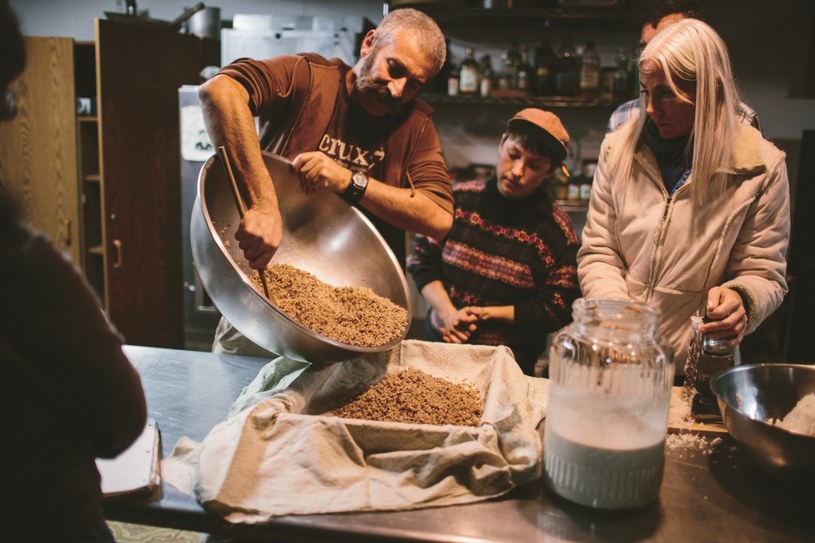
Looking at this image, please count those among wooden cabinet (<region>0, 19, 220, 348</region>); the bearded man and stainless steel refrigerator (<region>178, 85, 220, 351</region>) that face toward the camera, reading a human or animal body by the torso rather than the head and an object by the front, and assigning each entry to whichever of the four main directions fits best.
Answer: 3

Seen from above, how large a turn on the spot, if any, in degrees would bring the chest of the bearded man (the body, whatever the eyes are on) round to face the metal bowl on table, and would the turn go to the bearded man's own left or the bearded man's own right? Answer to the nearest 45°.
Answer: approximately 45° to the bearded man's own left

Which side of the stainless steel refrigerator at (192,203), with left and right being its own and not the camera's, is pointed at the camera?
front

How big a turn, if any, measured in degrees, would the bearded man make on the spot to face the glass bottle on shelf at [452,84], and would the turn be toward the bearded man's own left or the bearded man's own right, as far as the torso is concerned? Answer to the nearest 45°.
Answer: approximately 180°

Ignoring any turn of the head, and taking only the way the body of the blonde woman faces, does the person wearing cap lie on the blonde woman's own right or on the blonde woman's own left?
on the blonde woman's own right

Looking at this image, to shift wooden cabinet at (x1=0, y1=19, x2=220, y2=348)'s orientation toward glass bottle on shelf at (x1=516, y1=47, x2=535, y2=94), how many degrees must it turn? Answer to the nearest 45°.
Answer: approximately 90° to its left

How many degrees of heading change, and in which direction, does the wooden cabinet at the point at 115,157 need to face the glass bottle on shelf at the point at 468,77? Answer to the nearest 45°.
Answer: approximately 90° to its left

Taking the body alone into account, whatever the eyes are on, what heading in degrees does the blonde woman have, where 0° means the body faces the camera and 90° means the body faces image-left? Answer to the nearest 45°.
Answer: approximately 45°

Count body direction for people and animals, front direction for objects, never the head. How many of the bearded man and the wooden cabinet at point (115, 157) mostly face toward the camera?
2

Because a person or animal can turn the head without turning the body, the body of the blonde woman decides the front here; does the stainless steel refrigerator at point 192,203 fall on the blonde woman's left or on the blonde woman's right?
on the blonde woman's right

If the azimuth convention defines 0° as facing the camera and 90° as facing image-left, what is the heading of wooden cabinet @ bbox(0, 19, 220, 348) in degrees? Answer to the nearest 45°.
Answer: approximately 0°

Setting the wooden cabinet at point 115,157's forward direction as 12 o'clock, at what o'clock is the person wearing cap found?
The person wearing cap is roughly at 11 o'clock from the wooden cabinet.
